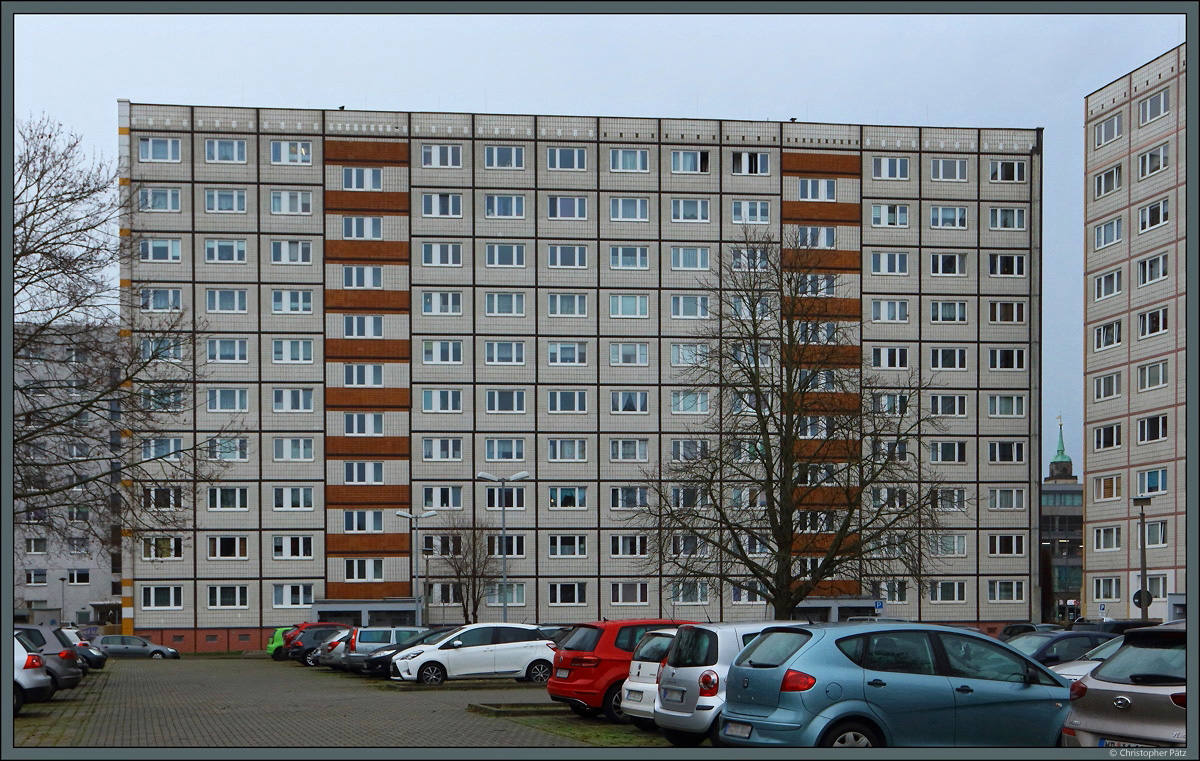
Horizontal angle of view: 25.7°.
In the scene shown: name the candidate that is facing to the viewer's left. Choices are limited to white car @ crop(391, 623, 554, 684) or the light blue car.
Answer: the white car

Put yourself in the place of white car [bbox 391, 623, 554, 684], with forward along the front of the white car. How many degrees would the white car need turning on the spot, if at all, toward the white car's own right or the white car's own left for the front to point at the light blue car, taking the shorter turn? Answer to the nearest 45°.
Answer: approximately 90° to the white car's own left

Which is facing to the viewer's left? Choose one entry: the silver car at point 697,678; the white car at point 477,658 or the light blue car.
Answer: the white car

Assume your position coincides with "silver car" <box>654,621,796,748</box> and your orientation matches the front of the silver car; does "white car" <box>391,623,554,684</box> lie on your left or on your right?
on your left

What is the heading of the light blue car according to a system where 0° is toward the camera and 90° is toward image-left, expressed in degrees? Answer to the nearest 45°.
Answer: approximately 225°

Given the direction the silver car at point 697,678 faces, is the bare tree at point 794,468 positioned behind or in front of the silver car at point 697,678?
in front

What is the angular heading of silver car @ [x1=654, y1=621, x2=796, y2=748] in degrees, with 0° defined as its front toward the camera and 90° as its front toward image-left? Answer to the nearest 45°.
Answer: approximately 225°

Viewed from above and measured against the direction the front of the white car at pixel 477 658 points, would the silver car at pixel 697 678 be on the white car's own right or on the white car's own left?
on the white car's own left

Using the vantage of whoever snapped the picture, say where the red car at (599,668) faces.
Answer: facing away from the viewer and to the right of the viewer

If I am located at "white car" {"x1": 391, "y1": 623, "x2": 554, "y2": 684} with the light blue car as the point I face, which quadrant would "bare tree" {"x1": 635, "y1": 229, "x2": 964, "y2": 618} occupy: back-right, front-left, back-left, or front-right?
back-left

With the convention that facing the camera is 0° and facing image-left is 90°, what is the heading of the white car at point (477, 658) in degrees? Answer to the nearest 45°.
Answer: approximately 90°
